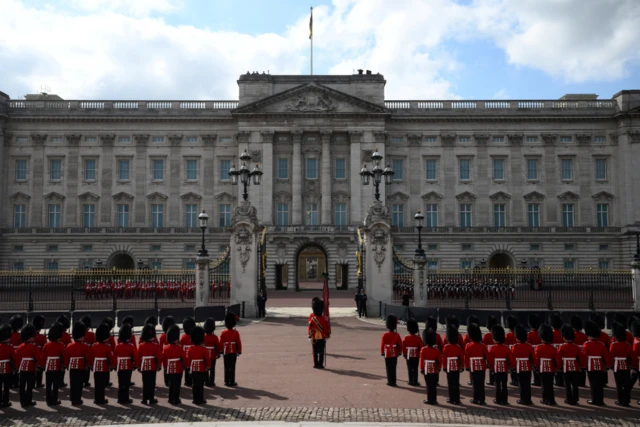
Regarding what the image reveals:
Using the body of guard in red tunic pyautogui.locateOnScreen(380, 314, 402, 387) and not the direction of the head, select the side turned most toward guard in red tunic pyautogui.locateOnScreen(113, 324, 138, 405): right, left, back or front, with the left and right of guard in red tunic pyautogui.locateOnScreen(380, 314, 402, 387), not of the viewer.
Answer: left

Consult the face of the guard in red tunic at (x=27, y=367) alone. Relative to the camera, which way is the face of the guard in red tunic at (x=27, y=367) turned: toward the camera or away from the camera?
away from the camera

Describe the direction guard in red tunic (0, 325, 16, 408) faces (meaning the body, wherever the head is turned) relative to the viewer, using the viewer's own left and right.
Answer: facing away from the viewer

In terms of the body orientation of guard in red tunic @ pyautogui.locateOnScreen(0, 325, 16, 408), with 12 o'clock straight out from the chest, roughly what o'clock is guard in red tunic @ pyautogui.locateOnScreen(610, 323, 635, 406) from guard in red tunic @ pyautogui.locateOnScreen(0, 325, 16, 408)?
guard in red tunic @ pyautogui.locateOnScreen(610, 323, 635, 406) is roughly at 4 o'clock from guard in red tunic @ pyautogui.locateOnScreen(0, 325, 16, 408).

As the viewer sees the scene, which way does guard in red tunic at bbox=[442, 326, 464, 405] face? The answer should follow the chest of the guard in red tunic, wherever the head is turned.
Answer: away from the camera

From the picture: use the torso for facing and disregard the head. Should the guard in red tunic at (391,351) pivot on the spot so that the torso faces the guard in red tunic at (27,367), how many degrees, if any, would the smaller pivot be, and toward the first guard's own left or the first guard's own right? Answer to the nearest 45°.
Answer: approximately 90° to the first guard's own left

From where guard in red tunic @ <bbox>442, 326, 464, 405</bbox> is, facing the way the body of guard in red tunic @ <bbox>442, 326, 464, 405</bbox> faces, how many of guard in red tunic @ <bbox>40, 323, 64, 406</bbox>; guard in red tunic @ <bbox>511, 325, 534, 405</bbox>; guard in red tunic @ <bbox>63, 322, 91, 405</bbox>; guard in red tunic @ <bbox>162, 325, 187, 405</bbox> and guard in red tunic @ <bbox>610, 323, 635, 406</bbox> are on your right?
2

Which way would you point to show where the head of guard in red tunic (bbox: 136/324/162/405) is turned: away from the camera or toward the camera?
away from the camera

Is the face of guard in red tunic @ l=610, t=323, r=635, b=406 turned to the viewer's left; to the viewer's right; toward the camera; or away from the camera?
away from the camera

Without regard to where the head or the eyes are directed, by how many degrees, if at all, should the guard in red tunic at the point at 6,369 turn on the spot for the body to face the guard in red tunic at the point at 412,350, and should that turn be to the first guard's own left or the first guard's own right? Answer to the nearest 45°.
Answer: approximately 90° to the first guard's own right

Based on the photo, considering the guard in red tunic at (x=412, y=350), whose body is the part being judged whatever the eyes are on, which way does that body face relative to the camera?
away from the camera
